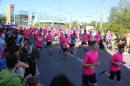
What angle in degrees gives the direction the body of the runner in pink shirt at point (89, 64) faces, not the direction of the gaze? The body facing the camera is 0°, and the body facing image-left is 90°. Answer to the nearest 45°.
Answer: approximately 315°
